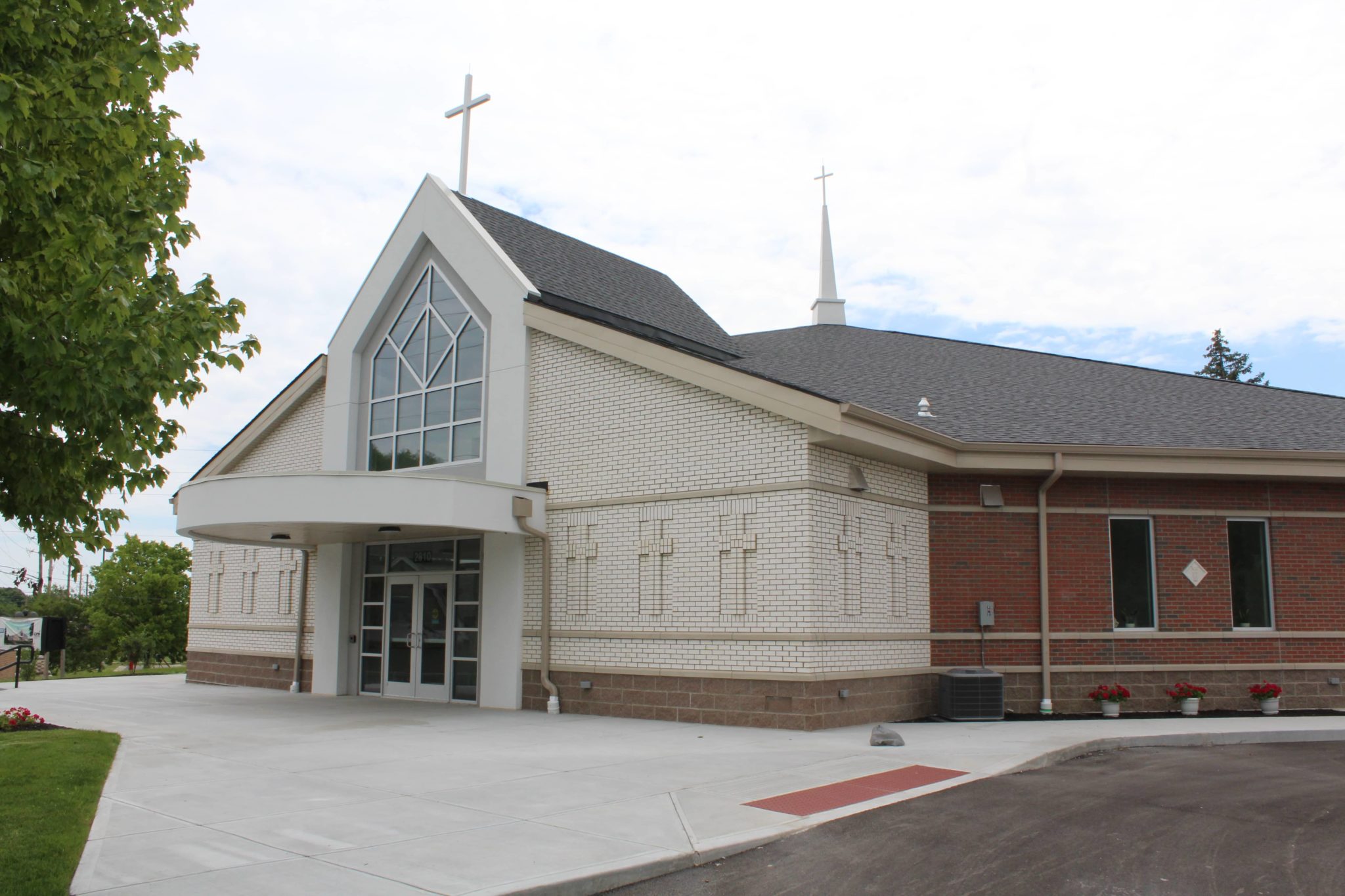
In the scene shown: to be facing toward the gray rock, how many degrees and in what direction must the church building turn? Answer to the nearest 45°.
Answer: approximately 45° to its left

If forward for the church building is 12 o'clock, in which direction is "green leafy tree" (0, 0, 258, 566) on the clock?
The green leafy tree is roughly at 11 o'clock from the church building.

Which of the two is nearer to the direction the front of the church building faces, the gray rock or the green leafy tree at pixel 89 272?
the green leafy tree

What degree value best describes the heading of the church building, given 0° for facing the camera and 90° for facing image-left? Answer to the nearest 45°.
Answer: approximately 45°
